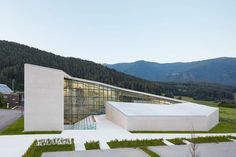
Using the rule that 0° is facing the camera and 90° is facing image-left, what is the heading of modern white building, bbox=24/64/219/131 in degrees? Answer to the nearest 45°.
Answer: approximately 315°

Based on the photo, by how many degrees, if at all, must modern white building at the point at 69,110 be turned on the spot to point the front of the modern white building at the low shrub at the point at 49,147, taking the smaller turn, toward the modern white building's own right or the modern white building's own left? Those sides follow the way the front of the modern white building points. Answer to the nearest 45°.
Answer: approximately 45° to the modern white building's own right
